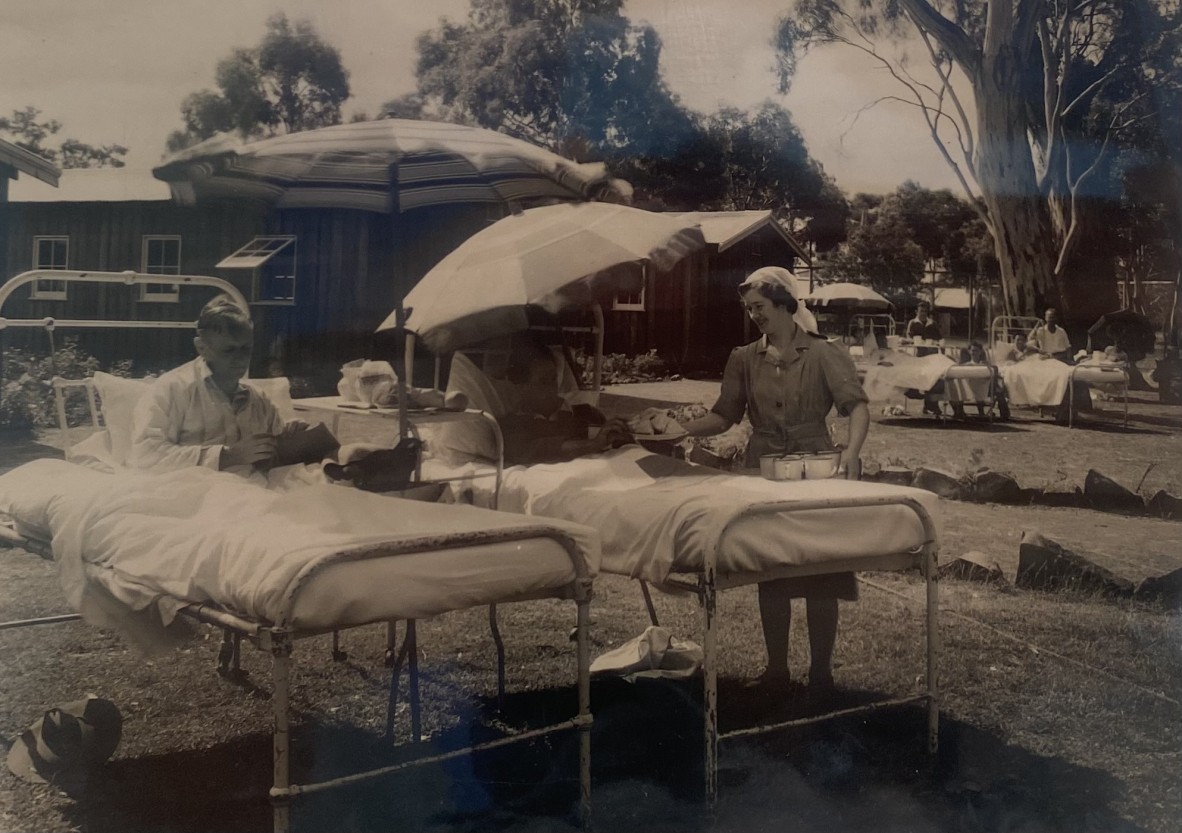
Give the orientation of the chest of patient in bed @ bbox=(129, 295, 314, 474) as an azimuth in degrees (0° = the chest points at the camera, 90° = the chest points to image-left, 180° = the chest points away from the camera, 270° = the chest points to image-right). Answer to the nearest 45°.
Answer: approximately 315°

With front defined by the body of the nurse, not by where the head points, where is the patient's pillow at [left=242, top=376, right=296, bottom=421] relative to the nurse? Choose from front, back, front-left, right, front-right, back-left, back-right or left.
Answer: front

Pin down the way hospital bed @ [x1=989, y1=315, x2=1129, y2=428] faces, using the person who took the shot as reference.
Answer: facing the viewer and to the right of the viewer

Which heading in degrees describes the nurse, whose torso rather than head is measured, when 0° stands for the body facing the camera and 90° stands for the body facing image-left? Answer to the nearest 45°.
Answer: approximately 45°

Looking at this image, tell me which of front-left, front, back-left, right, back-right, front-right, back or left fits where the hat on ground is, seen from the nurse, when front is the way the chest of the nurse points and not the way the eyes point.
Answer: front

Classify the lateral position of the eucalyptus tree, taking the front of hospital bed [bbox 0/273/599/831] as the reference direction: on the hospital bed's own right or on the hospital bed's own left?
on the hospital bed's own left

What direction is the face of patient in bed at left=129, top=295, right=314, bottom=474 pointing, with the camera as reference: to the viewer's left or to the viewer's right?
to the viewer's right

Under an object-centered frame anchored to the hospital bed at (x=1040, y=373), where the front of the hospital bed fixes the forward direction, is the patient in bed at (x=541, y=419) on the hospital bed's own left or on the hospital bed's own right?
on the hospital bed's own right
